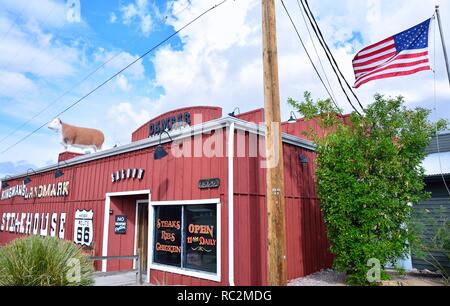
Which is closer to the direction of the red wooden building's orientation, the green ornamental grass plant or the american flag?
the green ornamental grass plant

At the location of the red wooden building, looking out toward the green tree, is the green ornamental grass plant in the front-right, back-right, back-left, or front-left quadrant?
back-right

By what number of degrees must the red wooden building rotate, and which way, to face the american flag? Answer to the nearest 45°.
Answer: approximately 90° to its left

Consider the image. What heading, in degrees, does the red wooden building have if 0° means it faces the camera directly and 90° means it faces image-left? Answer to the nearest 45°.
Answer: approximately 45°

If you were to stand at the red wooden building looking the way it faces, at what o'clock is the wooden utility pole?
The wooden utility pole is roughly at 10 o'clock from the red wooden building.

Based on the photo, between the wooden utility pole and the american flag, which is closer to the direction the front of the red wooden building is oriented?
the wooden utility pole

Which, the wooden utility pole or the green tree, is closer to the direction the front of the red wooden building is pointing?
the wooden utility pole

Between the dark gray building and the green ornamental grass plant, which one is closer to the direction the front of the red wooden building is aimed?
the green ornamental grass plant

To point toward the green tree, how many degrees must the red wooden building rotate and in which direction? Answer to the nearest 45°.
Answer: approximately 90° to its left

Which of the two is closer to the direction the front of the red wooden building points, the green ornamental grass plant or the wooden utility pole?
the green ornamental grass plant

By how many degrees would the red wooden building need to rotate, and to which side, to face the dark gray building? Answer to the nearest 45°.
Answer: approximately 135° to its left

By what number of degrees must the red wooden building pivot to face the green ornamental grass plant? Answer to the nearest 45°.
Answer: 0° — it already faces it
